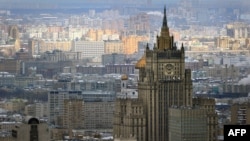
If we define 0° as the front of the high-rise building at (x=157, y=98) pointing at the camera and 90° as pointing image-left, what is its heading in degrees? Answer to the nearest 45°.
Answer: approximately 0°

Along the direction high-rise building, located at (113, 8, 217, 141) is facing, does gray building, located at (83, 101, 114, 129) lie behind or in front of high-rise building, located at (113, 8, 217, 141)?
behind

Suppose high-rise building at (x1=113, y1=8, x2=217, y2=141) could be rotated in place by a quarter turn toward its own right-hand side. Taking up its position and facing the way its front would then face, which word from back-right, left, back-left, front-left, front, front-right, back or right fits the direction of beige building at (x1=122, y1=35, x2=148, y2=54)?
right

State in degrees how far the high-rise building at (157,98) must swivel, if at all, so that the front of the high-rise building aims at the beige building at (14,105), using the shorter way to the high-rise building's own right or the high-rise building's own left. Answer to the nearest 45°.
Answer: approximately 135° to the high-rise building's own right

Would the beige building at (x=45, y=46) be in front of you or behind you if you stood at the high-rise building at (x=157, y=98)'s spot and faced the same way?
behind

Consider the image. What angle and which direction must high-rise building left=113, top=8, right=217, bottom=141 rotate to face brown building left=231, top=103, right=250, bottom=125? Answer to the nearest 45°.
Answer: approximately 135° to its left
